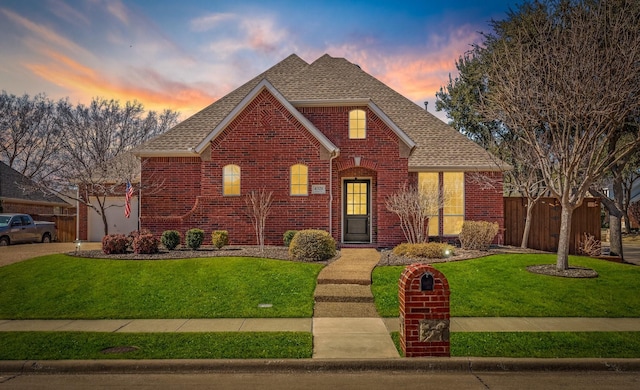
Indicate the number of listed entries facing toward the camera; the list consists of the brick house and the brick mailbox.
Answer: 2

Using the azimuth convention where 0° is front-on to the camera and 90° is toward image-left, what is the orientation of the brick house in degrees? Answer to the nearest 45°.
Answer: approximately 0°

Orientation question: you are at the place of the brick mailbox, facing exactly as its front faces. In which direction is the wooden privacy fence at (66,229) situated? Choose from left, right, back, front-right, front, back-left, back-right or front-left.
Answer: back-right

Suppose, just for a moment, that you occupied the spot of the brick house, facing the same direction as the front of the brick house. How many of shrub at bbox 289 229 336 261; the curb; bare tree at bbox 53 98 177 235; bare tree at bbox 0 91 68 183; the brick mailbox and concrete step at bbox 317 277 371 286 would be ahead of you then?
4

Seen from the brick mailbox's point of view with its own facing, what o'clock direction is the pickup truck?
The pickup truck is roughly at 4 o'clock from the brick mailbox.

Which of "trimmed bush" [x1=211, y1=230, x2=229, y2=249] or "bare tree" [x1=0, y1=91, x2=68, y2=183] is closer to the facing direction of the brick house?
the trimmed bush

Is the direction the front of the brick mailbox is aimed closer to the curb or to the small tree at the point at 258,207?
the curb

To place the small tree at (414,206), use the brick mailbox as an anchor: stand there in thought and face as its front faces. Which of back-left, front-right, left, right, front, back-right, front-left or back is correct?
back

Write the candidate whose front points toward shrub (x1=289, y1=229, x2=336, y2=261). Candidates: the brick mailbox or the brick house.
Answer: the brick house

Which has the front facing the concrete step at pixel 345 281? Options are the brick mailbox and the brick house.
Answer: the brick house

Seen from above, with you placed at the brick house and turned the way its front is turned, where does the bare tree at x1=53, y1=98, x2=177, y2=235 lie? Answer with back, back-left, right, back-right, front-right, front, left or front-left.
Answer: back-right
